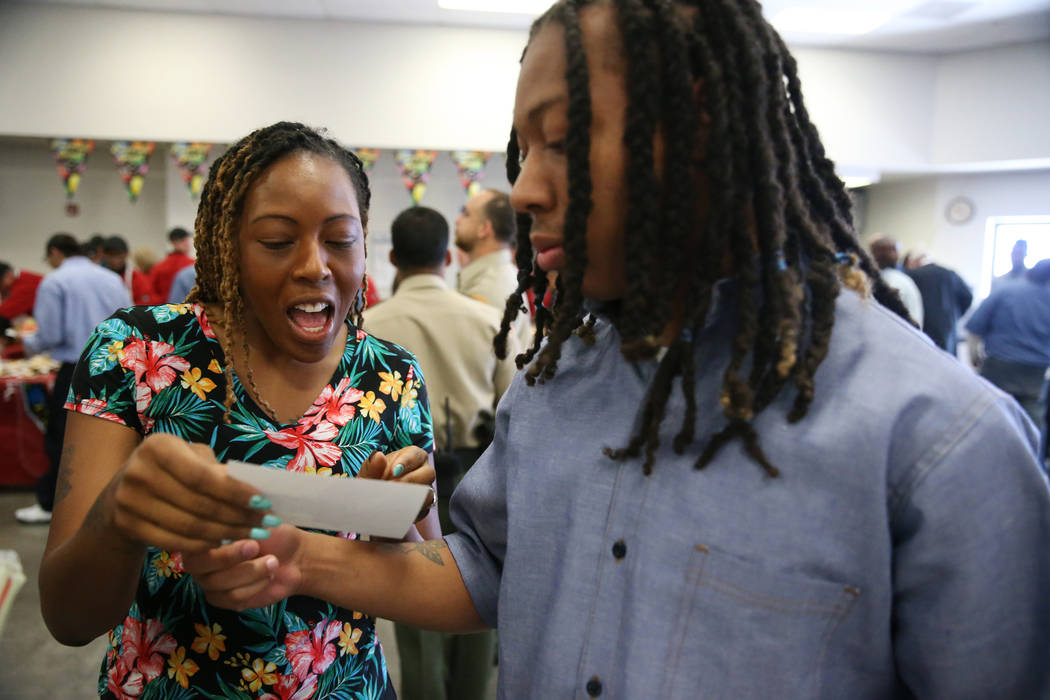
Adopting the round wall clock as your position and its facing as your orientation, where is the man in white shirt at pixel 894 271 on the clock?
The man in white shirt is roughly at 12 o'clock from the round wall clock.

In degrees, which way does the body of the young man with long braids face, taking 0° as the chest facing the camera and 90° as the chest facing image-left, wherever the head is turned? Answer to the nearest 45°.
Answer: approximately 45°

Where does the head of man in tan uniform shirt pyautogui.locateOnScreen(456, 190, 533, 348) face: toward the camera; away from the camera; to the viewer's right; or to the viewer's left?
to the viewer's left

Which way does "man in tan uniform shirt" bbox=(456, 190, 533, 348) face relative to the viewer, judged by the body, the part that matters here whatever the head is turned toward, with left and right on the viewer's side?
facing to the left of the viewer

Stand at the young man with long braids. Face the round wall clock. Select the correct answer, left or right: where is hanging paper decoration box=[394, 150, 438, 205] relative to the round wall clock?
left

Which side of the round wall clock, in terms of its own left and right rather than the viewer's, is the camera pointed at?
front

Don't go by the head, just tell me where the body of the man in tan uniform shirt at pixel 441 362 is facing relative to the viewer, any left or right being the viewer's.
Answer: facing away from the viewer

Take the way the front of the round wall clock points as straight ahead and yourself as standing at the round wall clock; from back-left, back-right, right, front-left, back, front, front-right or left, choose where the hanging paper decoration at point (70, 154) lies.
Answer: front-right

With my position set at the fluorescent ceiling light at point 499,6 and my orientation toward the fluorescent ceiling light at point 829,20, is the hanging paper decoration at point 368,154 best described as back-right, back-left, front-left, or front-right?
back-left

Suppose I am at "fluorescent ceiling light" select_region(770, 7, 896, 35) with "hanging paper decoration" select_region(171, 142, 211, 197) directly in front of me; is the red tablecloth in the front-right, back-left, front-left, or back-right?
front-left

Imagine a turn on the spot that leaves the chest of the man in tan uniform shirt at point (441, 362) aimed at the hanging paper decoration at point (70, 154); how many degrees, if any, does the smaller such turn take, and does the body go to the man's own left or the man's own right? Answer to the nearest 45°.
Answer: approximately 45° to the man's own left

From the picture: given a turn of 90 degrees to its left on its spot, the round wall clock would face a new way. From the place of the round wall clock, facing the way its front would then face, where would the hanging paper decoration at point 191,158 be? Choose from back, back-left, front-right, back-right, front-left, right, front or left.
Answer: back-right

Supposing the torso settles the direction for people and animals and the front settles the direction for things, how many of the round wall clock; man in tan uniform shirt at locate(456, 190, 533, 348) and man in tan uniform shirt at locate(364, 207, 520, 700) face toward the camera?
1
